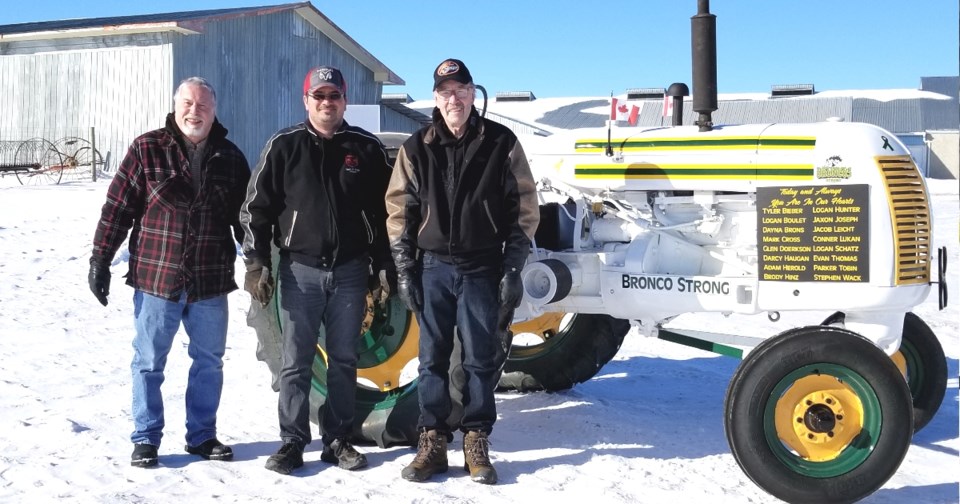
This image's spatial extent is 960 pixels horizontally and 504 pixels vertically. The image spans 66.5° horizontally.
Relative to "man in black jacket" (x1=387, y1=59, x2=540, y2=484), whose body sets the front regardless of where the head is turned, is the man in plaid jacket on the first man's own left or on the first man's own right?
on the first man's own right

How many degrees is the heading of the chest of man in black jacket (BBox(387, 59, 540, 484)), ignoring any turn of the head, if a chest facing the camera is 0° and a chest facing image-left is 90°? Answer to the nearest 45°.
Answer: approximately 0°

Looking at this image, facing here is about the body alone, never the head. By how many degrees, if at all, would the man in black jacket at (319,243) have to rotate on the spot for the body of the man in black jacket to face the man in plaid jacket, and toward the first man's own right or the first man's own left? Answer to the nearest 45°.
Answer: approximately 90° to the first man's own right

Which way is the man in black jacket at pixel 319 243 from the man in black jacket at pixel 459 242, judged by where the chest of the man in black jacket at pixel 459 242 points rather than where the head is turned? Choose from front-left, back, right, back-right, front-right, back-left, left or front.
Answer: right

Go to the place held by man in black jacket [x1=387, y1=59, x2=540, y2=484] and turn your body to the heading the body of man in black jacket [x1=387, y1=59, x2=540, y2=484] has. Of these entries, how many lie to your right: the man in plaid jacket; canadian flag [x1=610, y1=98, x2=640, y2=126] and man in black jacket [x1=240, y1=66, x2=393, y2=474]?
2

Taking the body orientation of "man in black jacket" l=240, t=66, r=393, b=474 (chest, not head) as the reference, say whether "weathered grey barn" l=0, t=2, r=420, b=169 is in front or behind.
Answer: behind

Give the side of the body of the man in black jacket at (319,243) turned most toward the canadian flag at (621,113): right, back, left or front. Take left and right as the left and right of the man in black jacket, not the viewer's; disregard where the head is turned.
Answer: left

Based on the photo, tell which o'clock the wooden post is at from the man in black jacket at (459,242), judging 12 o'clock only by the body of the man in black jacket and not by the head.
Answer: The wooden post is roughly at 5 o'clock from the man in black jacket.

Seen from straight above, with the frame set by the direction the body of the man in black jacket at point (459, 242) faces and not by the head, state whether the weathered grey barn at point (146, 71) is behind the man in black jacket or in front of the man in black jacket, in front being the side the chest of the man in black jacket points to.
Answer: behind

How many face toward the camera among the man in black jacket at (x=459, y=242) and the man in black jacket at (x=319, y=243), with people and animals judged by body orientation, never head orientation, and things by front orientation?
2
